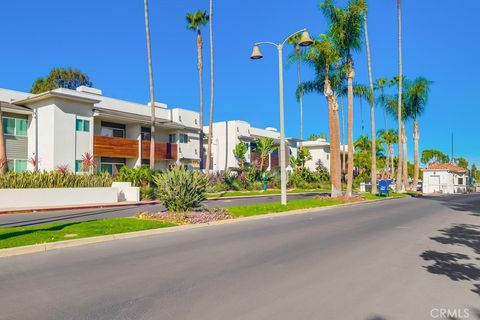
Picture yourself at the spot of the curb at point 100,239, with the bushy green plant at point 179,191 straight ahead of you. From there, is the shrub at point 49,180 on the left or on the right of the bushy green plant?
left

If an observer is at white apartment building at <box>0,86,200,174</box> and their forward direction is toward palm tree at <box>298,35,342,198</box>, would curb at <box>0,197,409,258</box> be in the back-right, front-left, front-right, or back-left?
front-right

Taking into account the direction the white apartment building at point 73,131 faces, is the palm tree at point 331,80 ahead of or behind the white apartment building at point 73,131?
ahead

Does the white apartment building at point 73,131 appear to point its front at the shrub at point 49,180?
no

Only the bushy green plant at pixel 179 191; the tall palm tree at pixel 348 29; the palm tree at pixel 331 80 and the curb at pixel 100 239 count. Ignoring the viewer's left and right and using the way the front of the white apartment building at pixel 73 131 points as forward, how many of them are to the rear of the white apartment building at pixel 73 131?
0

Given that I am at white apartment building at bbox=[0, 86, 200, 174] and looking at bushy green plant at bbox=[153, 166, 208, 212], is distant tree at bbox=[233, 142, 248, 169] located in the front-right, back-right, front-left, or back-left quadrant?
back-left

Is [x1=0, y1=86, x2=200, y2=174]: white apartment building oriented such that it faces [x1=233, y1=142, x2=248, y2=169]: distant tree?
no

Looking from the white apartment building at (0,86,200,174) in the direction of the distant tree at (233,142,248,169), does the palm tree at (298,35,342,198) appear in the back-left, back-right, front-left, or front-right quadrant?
front-right

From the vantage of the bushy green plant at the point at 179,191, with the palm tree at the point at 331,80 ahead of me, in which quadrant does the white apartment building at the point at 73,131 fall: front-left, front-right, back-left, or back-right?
front-left

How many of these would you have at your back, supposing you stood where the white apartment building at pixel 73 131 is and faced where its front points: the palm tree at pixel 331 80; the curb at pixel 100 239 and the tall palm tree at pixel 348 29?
0

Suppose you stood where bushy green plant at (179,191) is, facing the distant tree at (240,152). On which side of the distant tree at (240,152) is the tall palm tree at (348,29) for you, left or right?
right

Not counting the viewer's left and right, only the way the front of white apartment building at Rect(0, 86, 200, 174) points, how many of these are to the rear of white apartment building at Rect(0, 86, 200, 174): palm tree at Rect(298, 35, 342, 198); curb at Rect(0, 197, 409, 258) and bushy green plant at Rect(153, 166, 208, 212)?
0

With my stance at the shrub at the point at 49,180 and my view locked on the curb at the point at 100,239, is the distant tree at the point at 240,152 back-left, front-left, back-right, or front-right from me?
back-left

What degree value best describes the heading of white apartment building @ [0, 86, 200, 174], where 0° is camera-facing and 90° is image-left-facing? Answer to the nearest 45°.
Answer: approximately 315°

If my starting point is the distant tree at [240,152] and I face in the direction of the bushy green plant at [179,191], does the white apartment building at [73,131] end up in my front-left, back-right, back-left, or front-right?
front-right

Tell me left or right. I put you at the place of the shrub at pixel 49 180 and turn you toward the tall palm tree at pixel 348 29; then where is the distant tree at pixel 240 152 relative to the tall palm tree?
left
